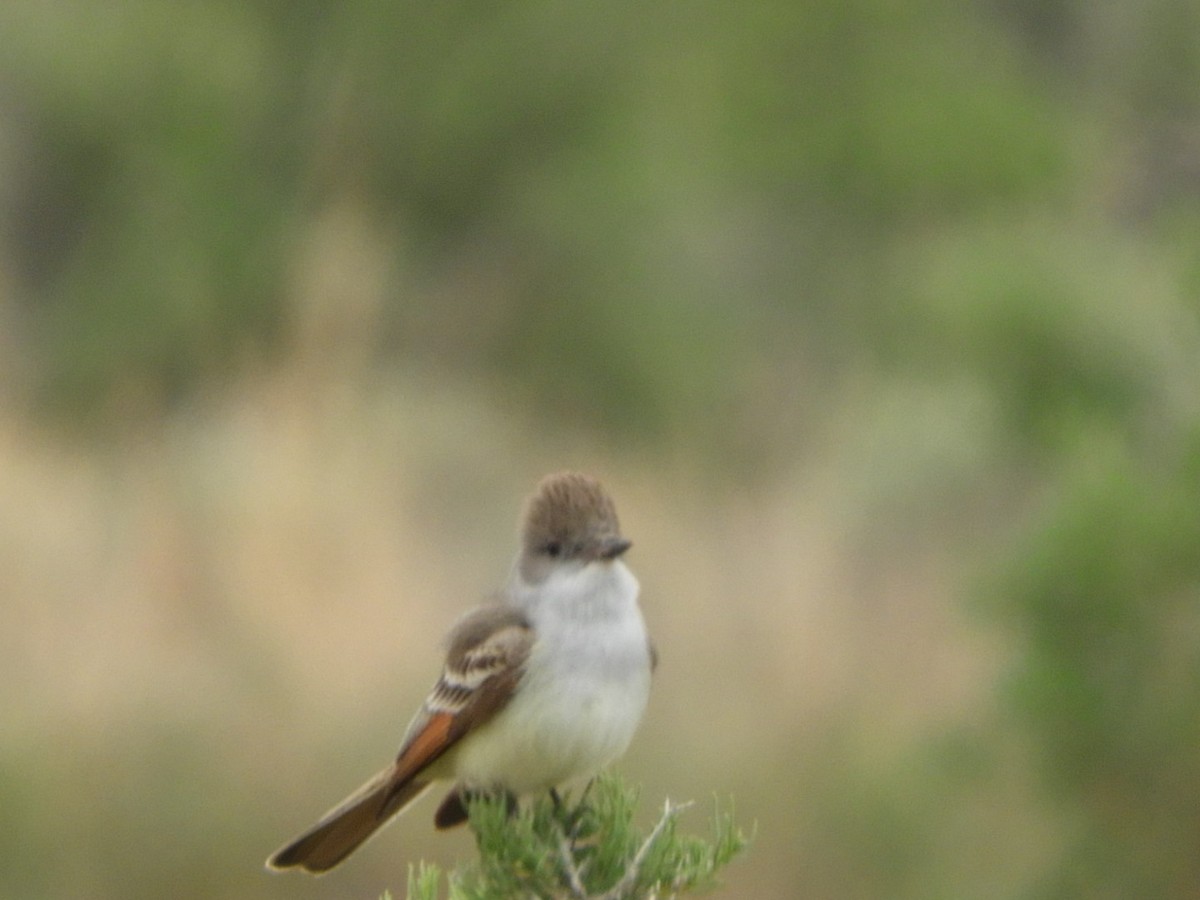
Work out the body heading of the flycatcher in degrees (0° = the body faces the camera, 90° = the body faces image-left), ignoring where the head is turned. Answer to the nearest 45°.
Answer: approximately 315°
